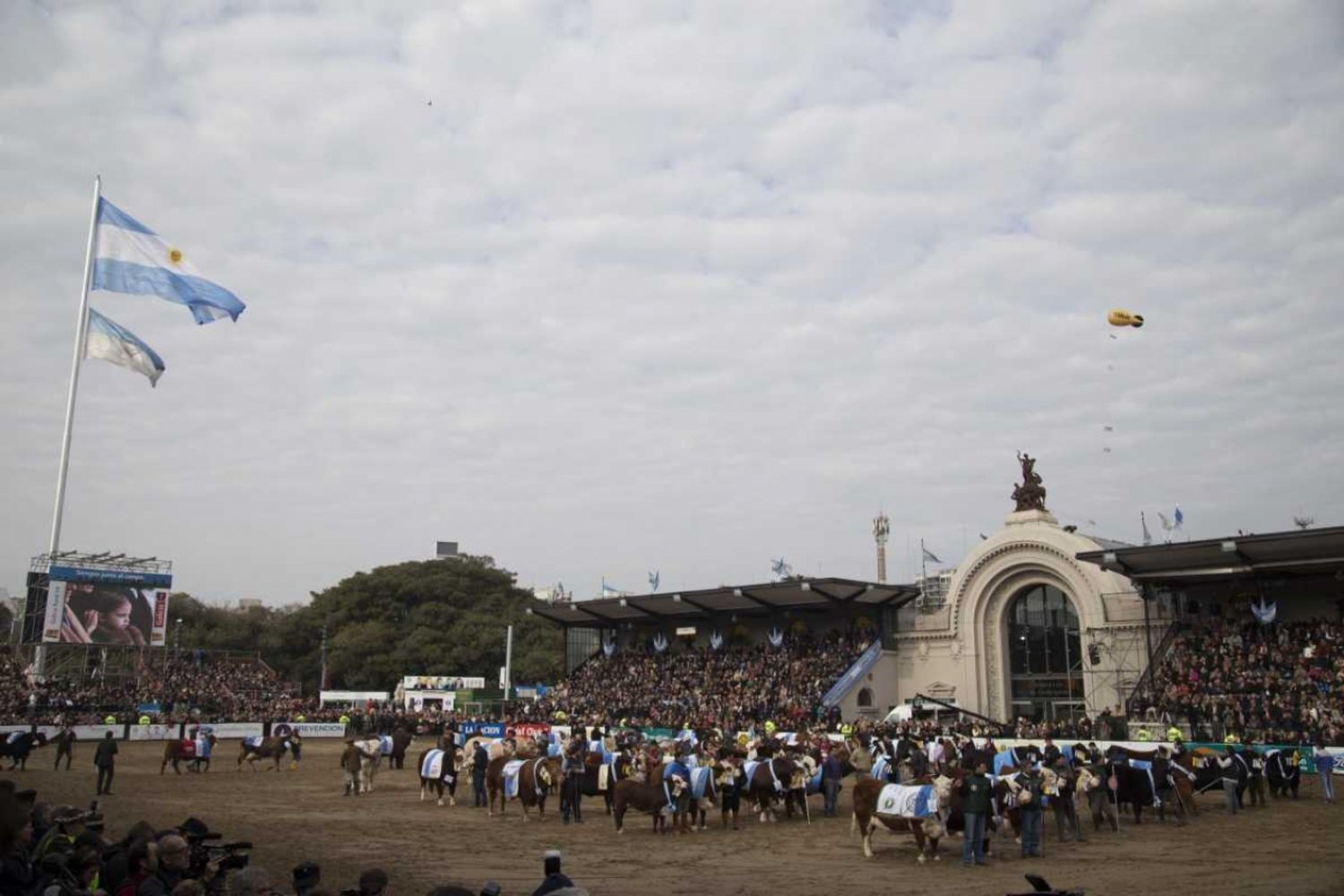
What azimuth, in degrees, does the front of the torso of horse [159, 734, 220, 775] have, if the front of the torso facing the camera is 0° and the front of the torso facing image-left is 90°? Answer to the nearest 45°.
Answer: approximately 270°

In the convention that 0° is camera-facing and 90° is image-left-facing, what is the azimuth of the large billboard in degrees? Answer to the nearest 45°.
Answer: approximately 0°

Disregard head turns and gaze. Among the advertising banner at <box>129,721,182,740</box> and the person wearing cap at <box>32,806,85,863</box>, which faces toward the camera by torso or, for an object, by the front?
the advertising banner

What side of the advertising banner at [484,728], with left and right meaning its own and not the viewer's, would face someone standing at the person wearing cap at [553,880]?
front

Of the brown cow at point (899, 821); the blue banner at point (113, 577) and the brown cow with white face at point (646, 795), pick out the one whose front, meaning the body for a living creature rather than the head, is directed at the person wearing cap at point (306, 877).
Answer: the blue banner

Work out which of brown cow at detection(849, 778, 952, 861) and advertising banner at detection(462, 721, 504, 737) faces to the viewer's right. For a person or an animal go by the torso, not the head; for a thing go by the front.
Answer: the brown cow

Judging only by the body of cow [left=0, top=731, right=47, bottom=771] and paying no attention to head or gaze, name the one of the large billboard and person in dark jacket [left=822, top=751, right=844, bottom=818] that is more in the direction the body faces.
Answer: the person in dark jacket

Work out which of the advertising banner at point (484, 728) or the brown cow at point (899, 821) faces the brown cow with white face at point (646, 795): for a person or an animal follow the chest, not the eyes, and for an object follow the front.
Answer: the advertising banner

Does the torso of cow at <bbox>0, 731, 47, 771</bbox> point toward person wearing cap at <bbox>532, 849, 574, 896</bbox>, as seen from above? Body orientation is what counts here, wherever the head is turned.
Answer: no

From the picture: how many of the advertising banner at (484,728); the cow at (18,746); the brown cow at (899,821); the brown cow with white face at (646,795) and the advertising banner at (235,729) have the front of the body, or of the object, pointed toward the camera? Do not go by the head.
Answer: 2

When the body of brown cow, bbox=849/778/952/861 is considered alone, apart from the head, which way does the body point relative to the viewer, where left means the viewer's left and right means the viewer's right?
facing to the right of the viewer

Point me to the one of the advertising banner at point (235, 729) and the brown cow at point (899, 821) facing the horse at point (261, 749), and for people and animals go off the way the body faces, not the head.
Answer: the advertising banner

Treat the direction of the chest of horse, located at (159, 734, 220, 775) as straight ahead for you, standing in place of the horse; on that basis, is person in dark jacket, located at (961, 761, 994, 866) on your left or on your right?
on your right

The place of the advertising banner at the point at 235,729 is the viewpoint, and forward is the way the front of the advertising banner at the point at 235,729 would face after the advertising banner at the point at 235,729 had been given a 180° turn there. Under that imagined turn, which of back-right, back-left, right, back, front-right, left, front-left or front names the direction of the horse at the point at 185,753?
back

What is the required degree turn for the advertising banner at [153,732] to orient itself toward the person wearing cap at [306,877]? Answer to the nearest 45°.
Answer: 0° — it already faces them

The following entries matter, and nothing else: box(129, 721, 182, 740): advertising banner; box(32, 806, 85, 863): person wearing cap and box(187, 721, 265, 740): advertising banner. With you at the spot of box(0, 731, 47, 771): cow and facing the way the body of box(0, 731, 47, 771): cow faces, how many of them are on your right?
1

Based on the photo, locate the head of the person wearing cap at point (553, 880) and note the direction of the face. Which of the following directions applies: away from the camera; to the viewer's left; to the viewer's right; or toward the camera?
away from the camera
